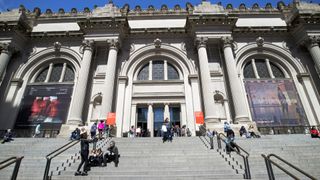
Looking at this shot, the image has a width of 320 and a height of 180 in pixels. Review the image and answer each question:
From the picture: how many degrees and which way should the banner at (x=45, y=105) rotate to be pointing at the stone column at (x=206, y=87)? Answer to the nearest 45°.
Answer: approximately 45° to its left

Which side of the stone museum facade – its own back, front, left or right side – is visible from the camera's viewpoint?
front

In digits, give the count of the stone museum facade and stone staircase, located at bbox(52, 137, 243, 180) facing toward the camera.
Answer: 2

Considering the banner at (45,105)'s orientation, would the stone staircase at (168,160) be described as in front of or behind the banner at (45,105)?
in front

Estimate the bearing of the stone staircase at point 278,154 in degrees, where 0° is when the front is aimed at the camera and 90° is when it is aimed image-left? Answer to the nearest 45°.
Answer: approximately 0°

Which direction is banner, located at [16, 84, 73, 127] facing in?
toward the camera

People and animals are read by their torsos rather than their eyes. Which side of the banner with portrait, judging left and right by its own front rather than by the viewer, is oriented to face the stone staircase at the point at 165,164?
front

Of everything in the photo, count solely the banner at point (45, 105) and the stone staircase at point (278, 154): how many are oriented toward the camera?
2

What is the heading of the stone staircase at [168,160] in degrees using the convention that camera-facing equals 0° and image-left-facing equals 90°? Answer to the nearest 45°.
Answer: approximately 0°

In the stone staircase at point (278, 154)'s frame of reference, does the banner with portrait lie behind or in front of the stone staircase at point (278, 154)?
behind
